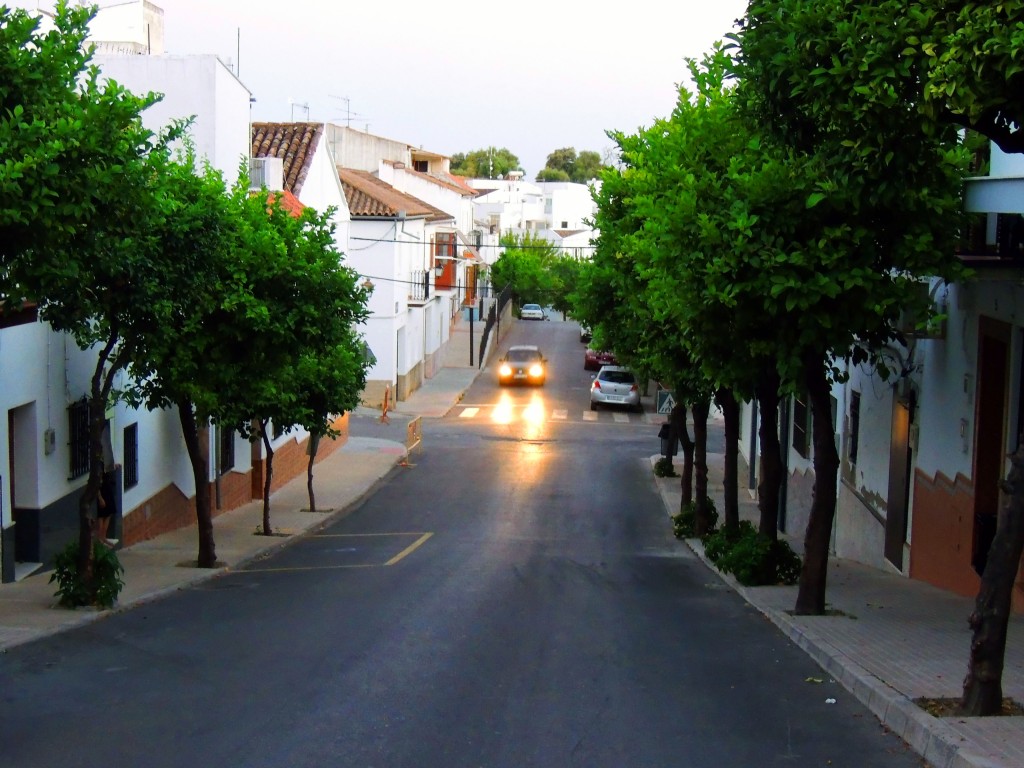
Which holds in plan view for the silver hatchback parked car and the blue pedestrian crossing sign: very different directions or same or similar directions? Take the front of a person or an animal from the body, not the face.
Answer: very different directions

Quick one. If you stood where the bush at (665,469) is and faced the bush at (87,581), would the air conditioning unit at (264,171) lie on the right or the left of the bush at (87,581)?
right

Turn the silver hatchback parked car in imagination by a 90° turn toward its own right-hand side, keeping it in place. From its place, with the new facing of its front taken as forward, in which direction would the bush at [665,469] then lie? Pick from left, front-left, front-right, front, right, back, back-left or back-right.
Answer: right

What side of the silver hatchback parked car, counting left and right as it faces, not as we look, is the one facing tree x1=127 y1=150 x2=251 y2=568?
back

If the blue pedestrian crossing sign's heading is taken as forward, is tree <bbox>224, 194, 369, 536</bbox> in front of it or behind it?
in front

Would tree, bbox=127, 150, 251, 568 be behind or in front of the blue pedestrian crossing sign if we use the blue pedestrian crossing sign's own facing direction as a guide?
in front

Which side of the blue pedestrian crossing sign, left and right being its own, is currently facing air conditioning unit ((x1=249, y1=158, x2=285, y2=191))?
right

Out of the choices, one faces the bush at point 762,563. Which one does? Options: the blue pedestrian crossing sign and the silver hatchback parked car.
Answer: the blue pedestrian crossing sign

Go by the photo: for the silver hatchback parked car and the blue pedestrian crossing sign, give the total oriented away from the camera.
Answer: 1

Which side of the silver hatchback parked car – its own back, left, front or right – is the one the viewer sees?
back

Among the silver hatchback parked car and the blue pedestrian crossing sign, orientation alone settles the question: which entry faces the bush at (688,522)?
the blue pedestrian crossing sign

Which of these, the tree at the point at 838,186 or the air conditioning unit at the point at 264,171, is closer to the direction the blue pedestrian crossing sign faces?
the tree

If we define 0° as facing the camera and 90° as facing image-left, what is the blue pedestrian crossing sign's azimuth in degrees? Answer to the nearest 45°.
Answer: approximately 0°

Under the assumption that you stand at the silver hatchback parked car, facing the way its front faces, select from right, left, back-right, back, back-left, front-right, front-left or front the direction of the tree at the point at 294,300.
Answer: back
